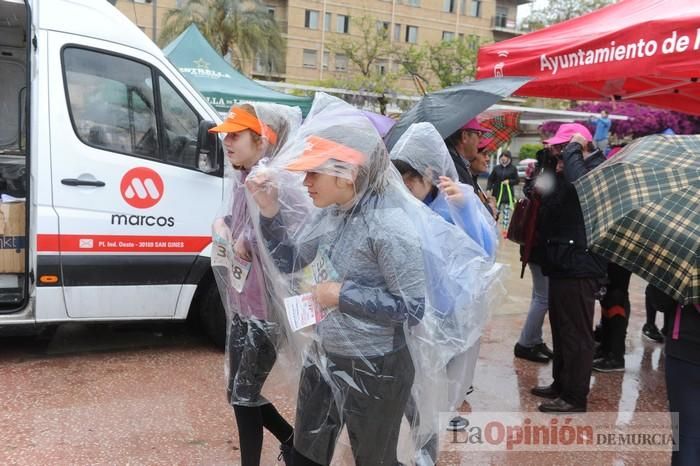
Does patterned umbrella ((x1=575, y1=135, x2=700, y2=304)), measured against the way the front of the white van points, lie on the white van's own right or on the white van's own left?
on the white van's own right

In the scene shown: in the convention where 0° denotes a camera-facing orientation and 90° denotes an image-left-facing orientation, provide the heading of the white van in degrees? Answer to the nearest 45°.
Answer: approximately 270°

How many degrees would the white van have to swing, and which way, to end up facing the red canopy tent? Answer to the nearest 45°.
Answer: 0° — it already faces it

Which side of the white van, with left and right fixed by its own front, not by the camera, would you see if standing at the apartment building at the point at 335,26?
left

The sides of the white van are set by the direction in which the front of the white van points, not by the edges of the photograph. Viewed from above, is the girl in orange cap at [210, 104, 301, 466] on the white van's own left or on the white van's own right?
on the white van's own right

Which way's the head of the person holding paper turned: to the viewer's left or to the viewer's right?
to the viewer's left
